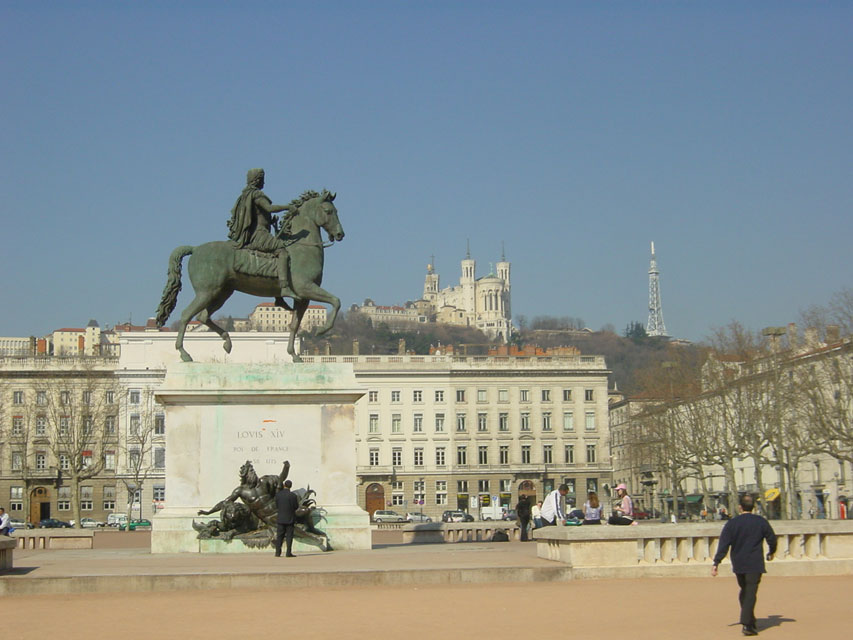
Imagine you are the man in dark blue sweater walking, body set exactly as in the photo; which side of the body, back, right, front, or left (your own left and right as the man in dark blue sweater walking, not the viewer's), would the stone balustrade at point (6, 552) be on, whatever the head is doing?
left

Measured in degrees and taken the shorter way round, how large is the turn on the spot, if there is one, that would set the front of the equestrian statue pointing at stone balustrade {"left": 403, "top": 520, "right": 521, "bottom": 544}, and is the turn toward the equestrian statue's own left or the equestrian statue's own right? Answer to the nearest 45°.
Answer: approximately 45° to the equestrian statue's own left

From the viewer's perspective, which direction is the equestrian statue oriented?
to the viewer's right

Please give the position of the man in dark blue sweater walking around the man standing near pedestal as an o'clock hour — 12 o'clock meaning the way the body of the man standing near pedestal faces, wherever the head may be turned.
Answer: The man in dark blue sweater walking is roughly at 5 o'clock from the man standing near pedestal.

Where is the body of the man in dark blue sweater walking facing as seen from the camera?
away from the camera

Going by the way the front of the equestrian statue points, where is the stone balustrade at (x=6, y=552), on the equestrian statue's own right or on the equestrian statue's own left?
on the equestrian statue's own right

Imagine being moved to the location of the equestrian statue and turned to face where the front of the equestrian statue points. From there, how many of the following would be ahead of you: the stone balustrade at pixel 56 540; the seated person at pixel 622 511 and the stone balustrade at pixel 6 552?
1

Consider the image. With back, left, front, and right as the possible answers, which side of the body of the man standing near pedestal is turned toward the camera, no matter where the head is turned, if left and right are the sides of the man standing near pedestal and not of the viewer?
back

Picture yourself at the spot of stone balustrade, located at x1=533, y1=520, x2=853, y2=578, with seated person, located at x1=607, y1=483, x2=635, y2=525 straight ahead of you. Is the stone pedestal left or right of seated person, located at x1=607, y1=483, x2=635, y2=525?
left

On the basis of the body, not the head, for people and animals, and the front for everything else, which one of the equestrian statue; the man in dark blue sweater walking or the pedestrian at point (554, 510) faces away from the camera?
the man in dark blue sweater walking

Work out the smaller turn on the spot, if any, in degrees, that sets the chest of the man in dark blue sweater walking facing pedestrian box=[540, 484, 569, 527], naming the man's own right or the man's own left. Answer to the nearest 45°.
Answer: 0° — they already face them
